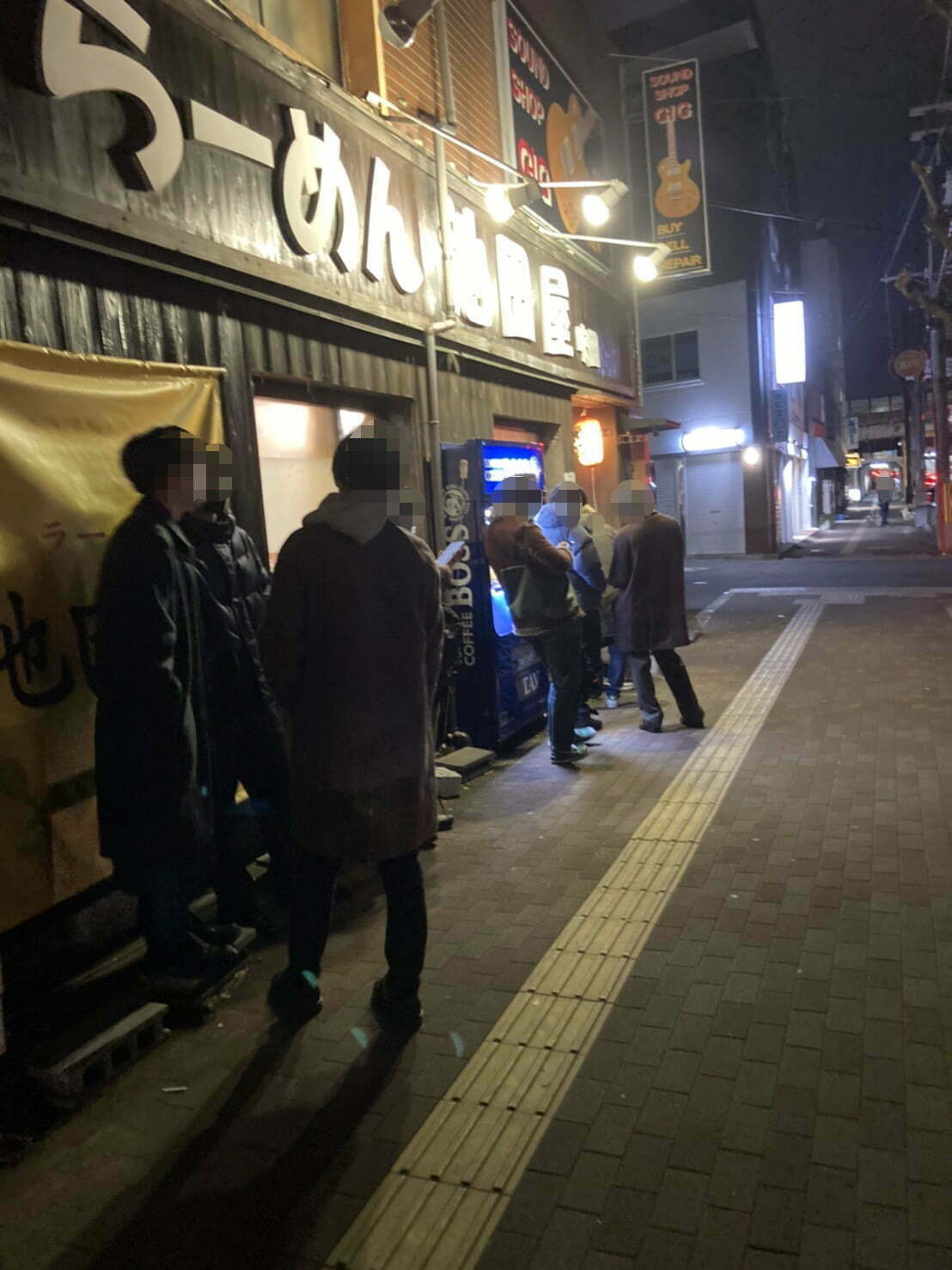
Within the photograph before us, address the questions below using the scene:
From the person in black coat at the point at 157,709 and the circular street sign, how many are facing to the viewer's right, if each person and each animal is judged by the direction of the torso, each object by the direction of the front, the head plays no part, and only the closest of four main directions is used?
1

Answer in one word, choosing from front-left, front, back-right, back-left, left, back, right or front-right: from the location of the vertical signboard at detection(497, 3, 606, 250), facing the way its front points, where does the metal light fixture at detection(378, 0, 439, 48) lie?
front-right

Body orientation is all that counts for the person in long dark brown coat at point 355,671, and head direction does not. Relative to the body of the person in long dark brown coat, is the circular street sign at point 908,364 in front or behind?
in front

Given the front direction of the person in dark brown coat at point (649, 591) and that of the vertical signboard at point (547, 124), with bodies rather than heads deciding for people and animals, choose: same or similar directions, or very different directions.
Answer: very different directions

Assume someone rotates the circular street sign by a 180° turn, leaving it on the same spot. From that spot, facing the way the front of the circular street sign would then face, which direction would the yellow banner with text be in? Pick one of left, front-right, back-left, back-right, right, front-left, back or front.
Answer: back

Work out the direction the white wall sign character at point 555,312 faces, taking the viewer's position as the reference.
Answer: facing the viewer and to the right of the viewer

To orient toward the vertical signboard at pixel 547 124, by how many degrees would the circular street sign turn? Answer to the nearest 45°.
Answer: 0° — it already faces it

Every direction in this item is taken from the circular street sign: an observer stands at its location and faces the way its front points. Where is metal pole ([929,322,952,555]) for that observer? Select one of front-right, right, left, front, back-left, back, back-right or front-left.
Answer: front

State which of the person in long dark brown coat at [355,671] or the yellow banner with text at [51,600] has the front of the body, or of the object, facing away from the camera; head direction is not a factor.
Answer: the person in long dark brown coat

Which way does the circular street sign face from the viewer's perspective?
toward the camera

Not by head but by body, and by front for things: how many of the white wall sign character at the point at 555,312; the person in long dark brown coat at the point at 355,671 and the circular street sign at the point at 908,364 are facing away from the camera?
1

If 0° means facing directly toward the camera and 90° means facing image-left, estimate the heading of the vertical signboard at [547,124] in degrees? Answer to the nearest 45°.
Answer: approximately 315°

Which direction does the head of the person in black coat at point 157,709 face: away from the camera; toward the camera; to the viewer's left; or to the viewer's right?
to the viewer's right

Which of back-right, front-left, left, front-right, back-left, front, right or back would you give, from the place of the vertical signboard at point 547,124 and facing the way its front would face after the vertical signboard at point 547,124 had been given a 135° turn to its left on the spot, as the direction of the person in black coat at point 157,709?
back

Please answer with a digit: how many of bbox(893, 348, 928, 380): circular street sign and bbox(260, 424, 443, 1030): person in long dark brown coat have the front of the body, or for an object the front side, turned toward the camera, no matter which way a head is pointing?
1
